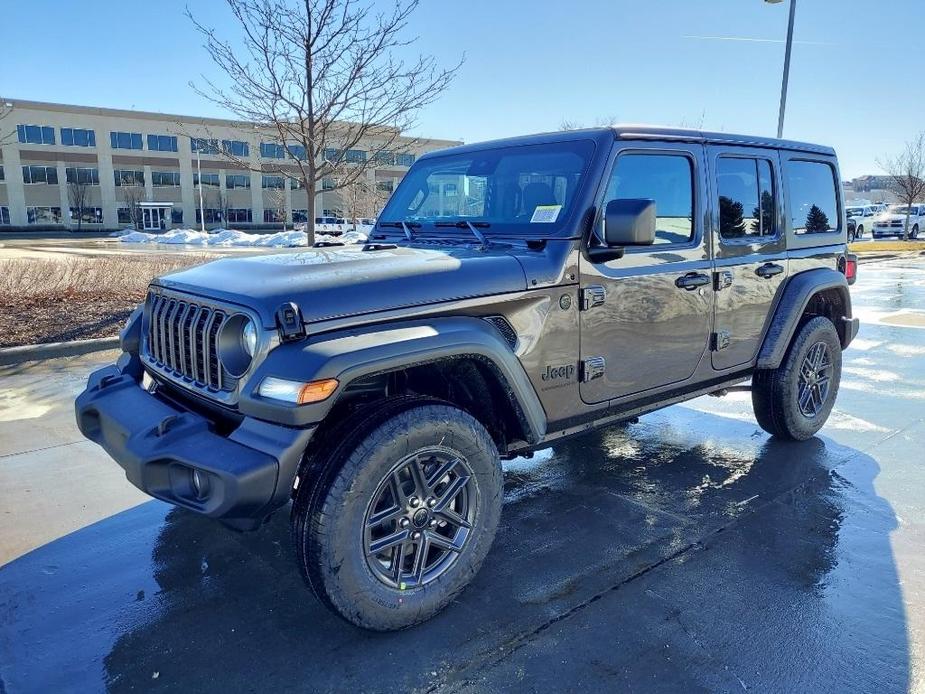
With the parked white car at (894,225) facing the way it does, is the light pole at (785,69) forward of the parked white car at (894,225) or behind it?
forward

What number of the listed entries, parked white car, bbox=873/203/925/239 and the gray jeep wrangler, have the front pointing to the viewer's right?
0

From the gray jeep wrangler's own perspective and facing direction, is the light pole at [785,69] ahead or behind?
behind

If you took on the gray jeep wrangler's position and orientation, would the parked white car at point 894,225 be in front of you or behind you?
behind

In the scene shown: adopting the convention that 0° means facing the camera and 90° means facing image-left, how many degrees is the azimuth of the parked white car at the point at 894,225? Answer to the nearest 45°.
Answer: approximately 45°

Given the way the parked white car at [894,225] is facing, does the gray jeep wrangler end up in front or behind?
in front

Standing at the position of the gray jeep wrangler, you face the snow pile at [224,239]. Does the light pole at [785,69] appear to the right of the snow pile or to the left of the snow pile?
right

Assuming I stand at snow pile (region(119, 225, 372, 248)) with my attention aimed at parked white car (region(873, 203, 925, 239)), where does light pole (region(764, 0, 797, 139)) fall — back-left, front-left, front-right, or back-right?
front-right

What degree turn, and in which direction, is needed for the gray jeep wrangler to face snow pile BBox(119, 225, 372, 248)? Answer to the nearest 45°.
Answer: approximately 135° to its right

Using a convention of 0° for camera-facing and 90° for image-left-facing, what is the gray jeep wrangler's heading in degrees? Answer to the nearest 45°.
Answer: approximately 45°
